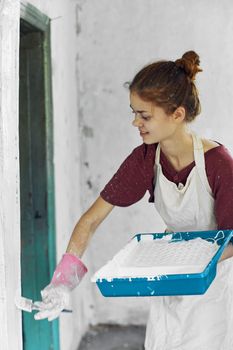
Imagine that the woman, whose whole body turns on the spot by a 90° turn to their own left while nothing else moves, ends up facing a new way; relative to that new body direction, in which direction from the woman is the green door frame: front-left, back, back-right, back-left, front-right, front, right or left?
back

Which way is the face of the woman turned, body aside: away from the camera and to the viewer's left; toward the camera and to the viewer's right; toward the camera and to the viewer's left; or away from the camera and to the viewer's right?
toward the camera and to the viewer's left
